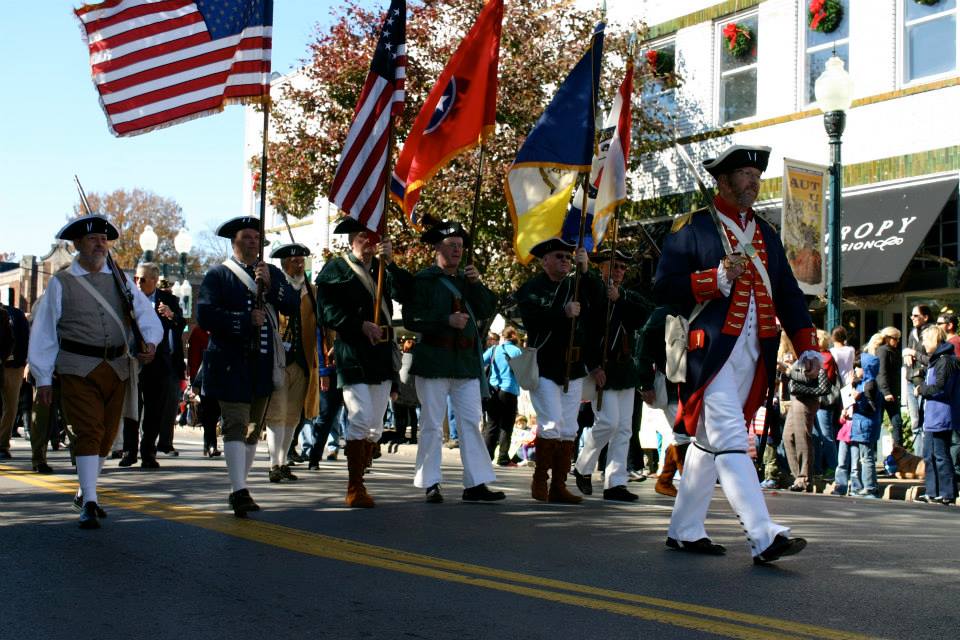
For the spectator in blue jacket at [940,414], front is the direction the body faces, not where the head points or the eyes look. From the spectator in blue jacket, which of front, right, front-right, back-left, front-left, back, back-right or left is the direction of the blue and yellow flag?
front-left

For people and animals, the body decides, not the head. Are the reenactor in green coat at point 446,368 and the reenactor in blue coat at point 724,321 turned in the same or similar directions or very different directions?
same or similar directions

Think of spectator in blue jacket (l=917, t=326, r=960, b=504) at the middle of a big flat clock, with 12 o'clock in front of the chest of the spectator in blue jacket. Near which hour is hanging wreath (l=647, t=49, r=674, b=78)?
The hanging wreath is roughly at 2 o'clock from the spectator in blue jacket.

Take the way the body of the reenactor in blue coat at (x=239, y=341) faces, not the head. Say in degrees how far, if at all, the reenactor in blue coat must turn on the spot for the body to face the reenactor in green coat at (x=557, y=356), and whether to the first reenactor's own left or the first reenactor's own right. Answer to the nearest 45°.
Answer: approximately 45° to the first reenactor's own left

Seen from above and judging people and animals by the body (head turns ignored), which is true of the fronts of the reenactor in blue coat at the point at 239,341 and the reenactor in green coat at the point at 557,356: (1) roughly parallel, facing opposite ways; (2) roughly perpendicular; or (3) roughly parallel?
roughly parallel

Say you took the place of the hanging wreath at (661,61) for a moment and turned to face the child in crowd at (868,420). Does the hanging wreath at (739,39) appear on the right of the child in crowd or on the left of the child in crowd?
left

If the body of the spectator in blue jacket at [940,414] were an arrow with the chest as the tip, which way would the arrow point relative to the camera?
to the viewer's left

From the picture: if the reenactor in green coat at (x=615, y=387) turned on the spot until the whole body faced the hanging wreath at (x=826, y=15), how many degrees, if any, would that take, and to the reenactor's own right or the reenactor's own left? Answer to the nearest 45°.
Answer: approximately 135° to the reenactor's own left

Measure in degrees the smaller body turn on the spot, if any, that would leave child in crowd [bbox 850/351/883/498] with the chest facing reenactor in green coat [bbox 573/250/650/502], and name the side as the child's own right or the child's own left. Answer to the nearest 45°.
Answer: approximately 45° to the child's own left

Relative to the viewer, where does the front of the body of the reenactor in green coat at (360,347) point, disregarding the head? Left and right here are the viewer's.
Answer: facing the viewer and to the right of the viewer

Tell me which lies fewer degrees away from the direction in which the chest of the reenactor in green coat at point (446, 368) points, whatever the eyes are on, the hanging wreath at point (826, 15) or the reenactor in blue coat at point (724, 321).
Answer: the reenactor in blue coat

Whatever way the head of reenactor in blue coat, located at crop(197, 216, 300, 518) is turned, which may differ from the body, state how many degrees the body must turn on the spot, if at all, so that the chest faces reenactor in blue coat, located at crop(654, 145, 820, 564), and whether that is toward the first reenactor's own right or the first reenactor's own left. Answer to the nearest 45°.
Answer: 0° — they already face them

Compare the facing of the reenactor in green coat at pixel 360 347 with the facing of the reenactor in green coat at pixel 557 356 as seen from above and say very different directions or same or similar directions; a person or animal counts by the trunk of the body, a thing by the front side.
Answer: same or similar directions

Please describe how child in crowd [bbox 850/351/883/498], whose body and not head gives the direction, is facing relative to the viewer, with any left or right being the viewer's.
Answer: facing to the left of the viewer

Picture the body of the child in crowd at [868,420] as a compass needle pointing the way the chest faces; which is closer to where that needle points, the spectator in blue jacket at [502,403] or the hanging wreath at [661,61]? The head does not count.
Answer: the spectator in blue jacket

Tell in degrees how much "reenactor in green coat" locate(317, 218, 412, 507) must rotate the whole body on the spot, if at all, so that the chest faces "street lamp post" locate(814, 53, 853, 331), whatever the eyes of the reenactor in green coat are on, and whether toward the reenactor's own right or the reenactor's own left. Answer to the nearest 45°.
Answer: approximately 90° to the reenactor's own left
